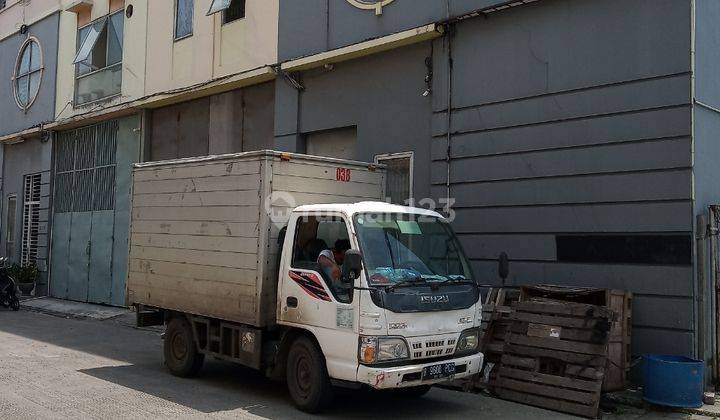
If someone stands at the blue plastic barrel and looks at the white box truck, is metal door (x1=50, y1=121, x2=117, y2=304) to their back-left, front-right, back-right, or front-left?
front-right

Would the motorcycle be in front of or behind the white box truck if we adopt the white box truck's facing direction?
behind

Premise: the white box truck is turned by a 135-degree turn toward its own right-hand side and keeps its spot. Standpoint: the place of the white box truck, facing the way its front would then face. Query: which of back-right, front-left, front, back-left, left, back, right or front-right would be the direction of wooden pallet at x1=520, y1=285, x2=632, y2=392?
back

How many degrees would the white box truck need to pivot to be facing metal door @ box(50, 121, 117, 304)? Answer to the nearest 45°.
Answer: approximately 180°

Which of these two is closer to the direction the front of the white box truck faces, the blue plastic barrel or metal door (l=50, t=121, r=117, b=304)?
the blue plastic barrel

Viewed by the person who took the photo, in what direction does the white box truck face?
facing the viewer and to the right of the viewer

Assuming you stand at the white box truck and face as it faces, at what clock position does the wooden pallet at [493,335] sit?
The wooden pallet is roughly at 10 o'clock from the white box truck.
